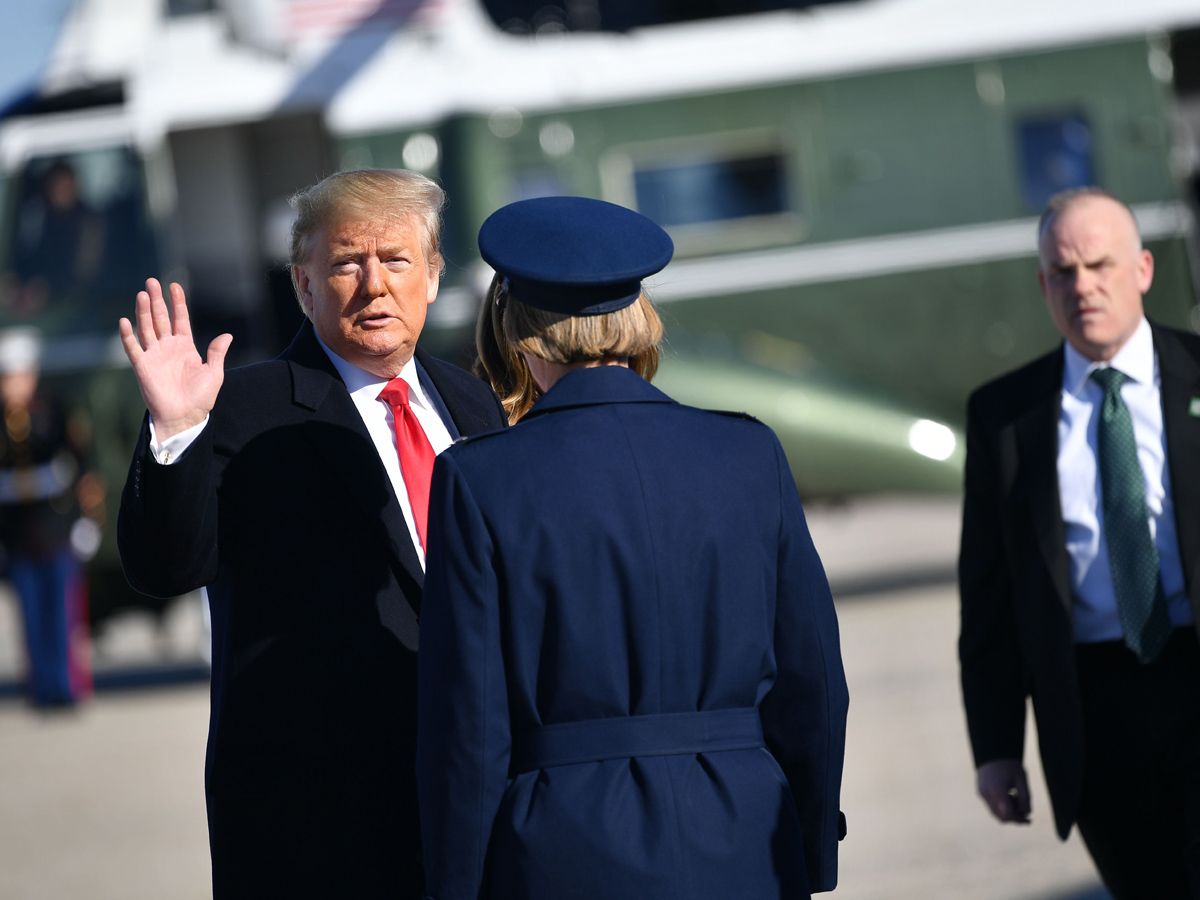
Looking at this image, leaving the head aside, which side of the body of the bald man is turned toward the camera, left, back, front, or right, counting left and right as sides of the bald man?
front

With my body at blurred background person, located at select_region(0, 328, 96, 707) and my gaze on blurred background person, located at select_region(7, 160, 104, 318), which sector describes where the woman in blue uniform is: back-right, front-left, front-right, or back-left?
back-right

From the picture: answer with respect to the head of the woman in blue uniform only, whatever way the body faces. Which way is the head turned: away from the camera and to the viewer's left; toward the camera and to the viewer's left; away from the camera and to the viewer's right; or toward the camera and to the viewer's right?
away from the camera and to the viewer's left

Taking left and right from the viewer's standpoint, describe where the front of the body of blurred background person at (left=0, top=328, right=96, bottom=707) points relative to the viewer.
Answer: facing the viewer and to the left of the viewer

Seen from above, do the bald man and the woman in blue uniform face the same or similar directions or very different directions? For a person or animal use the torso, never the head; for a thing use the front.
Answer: very different directions

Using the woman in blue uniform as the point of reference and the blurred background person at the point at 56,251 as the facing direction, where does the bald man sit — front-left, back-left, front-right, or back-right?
front-right

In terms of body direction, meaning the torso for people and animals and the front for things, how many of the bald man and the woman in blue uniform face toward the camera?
1

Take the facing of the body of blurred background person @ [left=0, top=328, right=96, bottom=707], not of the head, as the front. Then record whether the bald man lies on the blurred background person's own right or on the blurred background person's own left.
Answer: on the blurred background person's own left

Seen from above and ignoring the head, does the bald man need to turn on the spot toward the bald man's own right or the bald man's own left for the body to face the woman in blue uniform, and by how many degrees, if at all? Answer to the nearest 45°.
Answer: approximately 45° to the bald man's own right

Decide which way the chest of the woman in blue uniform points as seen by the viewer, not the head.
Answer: away from the camera

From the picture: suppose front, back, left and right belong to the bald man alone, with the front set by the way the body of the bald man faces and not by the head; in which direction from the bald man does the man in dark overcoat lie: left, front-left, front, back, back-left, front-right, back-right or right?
front-right

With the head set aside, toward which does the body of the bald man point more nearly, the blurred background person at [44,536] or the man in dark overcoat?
the man in dark overcoat

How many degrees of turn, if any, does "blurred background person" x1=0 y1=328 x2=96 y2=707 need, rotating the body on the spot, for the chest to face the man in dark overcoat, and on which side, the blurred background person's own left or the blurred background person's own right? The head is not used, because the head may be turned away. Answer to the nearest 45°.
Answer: approximately 45° to the blurred background person's own left
